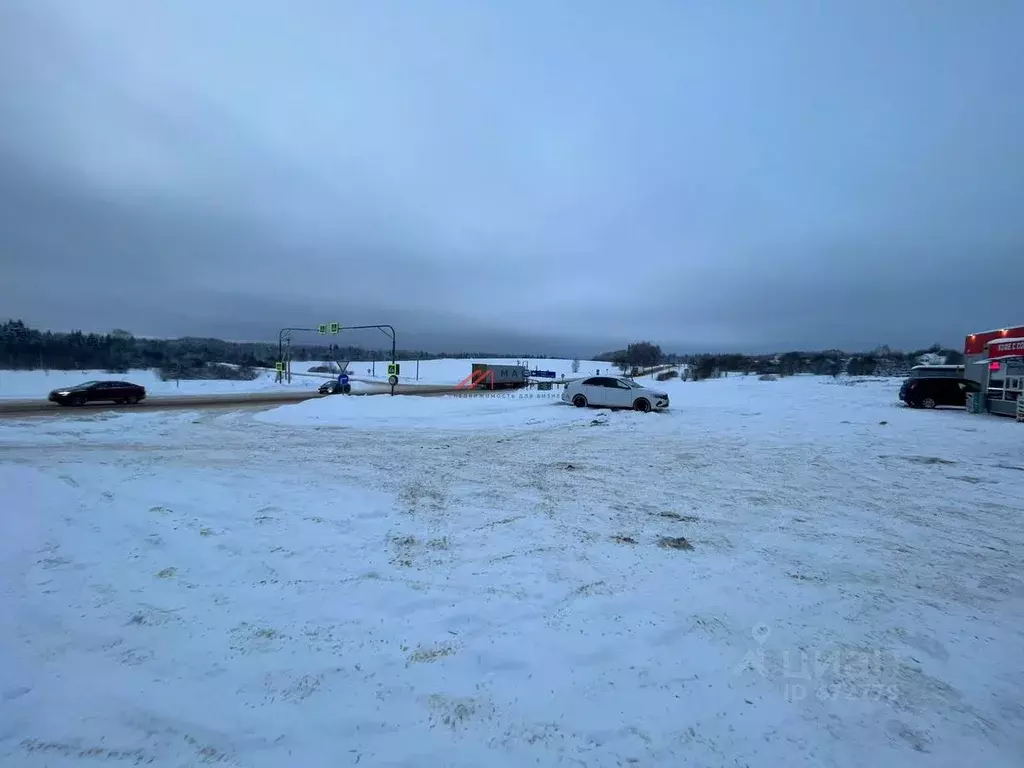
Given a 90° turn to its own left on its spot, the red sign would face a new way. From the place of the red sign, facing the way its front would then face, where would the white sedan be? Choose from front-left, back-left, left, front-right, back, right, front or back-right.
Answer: right

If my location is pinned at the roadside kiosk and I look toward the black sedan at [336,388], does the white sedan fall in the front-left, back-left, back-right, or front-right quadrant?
front-left

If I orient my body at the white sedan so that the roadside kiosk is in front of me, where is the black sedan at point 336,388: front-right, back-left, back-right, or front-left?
back-left

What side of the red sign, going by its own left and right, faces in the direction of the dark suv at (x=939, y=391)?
right

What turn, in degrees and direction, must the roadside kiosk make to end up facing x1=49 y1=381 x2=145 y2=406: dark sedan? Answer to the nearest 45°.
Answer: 0° — it already faces it

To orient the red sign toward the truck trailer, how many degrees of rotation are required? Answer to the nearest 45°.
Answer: approximately 45° to its right

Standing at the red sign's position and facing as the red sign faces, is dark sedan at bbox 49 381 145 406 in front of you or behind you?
in front

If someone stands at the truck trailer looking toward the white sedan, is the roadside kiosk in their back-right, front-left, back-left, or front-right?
front-left

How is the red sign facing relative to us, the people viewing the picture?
facing the viewer and to the left of the viewer

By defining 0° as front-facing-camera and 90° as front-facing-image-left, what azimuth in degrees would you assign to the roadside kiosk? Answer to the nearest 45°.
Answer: approximately 45°

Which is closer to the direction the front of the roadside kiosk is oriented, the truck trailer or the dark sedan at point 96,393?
the dark sedan

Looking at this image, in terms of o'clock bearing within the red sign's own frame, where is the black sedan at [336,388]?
The black sedan is roughly at 1 o'clock from the red sign.

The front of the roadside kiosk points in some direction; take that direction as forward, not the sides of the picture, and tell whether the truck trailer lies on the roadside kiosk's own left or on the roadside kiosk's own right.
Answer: on the roadside kiosk's own right
